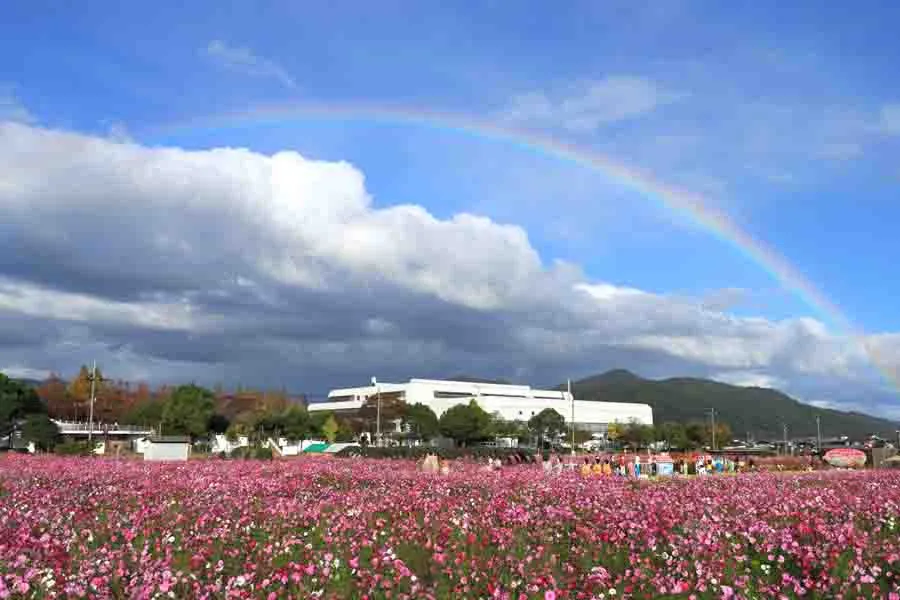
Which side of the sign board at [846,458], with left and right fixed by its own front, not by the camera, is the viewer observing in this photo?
front

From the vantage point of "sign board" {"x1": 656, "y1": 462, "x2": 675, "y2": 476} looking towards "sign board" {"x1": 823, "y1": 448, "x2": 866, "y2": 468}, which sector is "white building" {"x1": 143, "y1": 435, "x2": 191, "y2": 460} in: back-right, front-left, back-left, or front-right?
back-left

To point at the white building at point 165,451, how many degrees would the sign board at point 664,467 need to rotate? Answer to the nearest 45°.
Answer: approximately 90° to its right

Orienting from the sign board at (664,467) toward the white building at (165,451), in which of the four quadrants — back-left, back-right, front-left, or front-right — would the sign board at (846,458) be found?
back-right

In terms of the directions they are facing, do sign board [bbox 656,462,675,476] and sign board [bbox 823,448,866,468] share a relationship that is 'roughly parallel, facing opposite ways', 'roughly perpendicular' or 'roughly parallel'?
roughly parallel

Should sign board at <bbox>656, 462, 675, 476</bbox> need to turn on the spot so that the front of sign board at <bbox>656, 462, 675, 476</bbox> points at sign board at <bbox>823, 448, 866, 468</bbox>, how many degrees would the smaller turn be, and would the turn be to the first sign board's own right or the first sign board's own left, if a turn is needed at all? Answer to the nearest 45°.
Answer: approximately 135° to the first sign board's own left

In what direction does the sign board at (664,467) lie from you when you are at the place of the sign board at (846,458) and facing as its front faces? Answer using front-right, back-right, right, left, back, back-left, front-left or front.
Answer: front-right

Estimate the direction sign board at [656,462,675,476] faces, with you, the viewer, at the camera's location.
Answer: facing the viewer

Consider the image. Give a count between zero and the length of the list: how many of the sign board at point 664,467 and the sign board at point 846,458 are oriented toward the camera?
2
